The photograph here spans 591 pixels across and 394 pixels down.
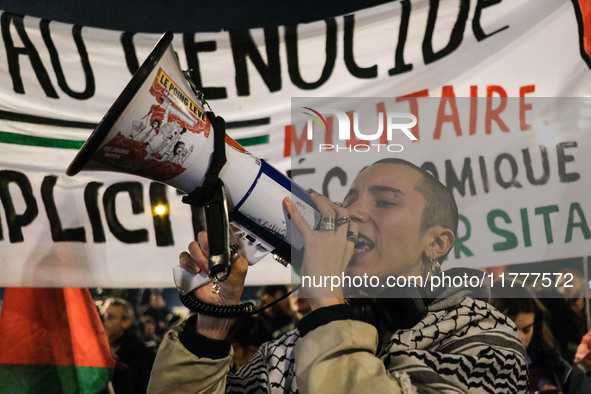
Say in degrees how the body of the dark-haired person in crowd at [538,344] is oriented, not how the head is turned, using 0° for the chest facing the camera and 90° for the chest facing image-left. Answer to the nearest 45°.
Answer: approximately 45°

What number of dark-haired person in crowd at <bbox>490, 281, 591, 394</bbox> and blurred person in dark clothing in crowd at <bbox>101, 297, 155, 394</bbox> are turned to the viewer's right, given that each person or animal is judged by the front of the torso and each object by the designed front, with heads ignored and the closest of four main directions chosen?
0

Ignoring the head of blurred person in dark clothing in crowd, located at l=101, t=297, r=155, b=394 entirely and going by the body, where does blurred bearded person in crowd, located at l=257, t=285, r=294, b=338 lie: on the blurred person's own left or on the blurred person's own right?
on the blurred person's own left

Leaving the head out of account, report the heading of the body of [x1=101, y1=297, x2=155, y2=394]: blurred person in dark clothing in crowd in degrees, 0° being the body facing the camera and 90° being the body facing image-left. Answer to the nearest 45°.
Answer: approximately 45°

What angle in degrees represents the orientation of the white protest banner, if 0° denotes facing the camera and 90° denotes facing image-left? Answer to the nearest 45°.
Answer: approximately 0°
